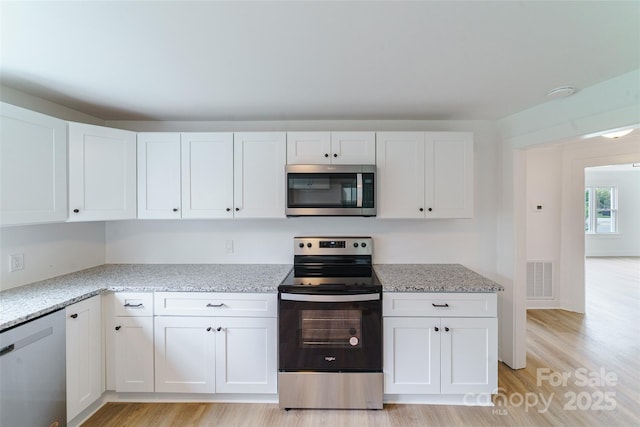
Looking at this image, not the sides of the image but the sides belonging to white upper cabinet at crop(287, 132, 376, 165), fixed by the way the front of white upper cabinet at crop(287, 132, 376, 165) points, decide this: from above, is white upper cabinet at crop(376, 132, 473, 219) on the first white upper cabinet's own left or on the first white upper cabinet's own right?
on the first white upper cabinet's own left

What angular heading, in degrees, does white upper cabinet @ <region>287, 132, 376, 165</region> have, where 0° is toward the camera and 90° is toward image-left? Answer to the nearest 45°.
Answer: approximately 0°

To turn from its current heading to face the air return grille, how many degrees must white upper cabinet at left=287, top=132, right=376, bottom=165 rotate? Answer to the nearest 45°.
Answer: approximately 135° to its left

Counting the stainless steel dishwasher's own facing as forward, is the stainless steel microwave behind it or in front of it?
in front

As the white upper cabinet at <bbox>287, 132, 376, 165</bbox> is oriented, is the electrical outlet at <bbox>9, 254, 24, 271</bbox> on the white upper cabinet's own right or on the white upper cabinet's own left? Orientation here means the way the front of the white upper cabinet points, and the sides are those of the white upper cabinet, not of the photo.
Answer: on the white upper cabinet's own right

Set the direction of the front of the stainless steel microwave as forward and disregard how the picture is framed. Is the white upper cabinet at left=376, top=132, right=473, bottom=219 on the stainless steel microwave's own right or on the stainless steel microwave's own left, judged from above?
on the stainless steel microwave's own left

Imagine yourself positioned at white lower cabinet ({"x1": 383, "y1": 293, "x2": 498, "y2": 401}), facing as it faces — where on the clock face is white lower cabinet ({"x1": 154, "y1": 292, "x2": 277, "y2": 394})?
white lower cabinet ({"x1": 154, "y1": 292, "x2": 277, "y2": 394}) is roughly at 2 o'clock from white lower cabinet ({"x1": 383, "y1": 293, "x2": 498, "y2": 401}).

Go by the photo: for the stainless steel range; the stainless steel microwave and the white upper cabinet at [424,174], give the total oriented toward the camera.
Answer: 3

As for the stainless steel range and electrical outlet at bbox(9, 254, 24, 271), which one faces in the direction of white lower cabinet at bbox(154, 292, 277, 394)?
the electrical outlet

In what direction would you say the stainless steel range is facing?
toward the camera

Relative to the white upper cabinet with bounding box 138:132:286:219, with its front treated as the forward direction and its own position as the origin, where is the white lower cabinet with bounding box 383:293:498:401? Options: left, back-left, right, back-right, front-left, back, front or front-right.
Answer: front-left

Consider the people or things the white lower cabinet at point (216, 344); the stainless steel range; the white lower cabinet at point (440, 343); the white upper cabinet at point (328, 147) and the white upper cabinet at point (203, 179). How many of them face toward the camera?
5

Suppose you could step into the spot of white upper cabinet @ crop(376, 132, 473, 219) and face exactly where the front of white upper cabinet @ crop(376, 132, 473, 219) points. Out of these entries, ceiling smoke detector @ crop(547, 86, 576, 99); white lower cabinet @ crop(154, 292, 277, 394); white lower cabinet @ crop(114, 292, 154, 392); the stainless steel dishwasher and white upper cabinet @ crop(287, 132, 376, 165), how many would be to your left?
1

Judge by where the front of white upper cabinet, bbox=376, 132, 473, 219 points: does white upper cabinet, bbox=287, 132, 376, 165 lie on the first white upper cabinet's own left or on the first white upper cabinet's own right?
on the first white upper cabinet's own right

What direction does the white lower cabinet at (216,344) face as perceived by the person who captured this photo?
facing the viewer

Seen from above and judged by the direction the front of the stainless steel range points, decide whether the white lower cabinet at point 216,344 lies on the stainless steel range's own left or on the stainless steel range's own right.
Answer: on the stainless steel range's own right

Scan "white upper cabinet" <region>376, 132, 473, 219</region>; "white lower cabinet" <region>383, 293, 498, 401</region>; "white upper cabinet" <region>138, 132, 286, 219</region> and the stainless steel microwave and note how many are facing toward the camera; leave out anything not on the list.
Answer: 4

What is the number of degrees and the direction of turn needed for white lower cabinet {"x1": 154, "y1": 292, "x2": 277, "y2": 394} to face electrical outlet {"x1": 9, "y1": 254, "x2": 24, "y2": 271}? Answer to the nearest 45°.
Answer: approximately 90° to its right

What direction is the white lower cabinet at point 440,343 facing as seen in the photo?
toward the camera

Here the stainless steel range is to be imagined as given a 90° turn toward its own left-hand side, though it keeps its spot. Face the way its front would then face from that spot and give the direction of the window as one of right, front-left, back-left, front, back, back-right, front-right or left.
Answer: front-left
